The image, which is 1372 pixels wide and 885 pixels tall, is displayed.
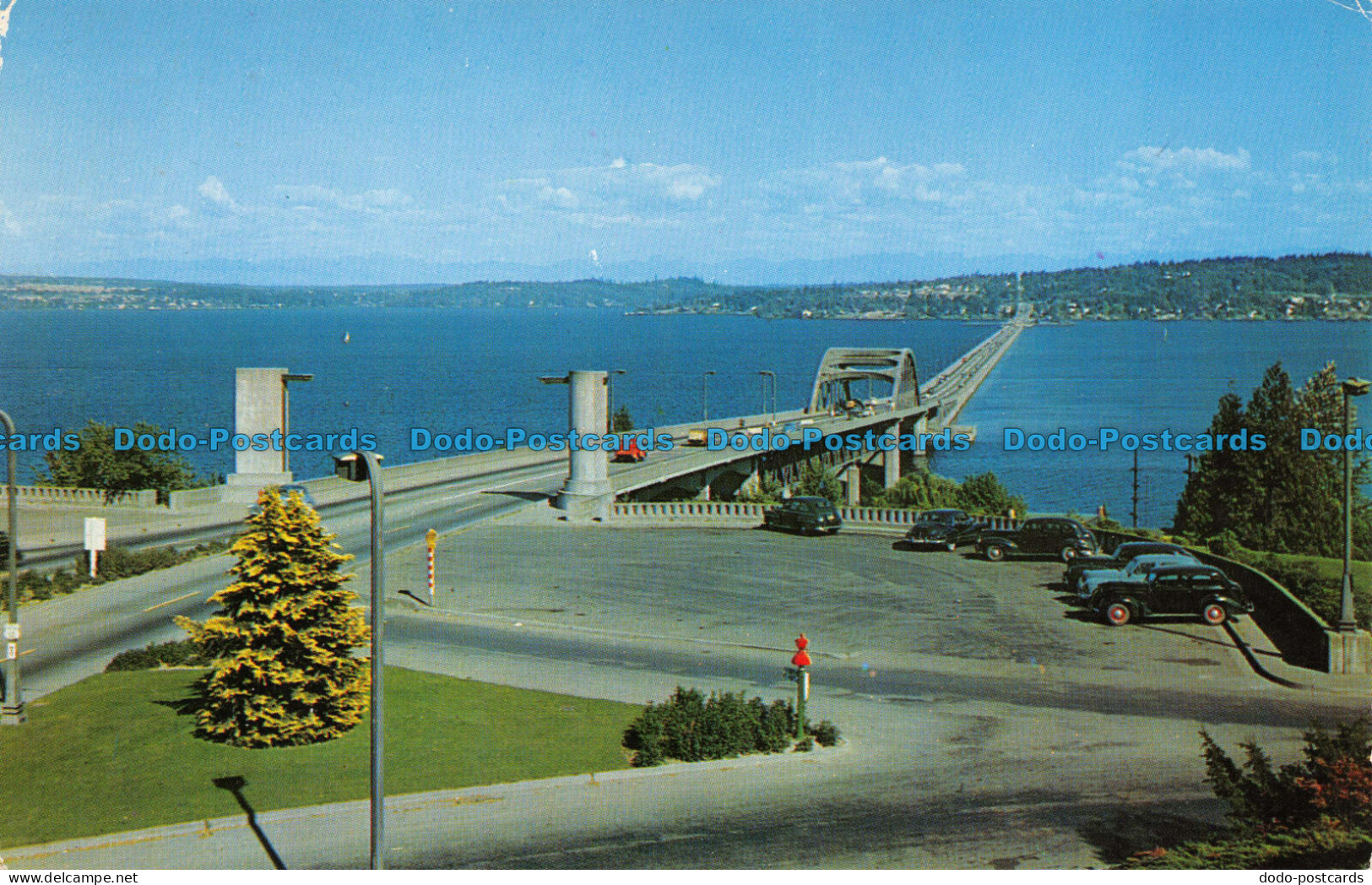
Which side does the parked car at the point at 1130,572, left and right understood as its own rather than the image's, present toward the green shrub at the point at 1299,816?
left

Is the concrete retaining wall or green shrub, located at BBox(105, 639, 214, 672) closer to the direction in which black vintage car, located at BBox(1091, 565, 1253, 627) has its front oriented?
the green shrub

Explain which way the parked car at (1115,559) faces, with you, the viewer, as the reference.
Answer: facing to the left of the viewer

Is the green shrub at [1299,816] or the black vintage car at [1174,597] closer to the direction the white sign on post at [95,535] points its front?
the green shrub

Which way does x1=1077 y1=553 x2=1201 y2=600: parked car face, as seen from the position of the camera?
facing to the left of the viewer

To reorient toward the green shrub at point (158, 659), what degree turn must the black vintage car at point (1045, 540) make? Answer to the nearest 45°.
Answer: approximately 45° to its left

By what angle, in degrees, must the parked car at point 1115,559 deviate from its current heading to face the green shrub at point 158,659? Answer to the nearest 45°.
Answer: approximately 45° to its left

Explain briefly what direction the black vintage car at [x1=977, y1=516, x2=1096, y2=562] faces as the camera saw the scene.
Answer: facing to the left of the viewer

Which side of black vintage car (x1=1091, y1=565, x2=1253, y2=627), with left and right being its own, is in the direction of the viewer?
left

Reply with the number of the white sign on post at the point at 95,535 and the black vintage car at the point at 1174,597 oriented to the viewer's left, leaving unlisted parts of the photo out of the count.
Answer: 1
